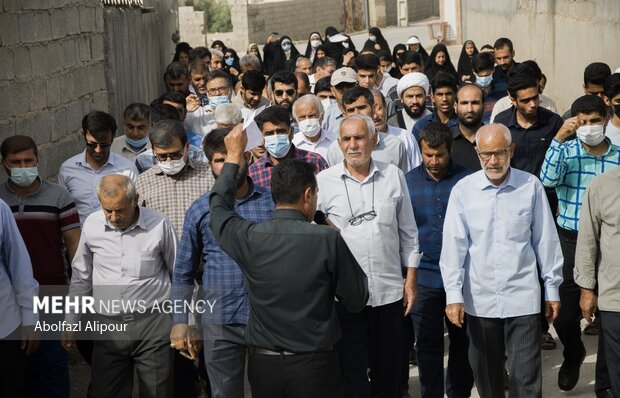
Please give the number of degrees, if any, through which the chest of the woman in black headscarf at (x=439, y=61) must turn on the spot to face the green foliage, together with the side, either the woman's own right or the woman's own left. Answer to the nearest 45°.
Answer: approximately 180°

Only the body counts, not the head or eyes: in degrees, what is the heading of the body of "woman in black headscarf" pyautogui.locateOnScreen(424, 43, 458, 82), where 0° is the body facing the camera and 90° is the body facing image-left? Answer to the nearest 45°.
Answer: approximately 0°

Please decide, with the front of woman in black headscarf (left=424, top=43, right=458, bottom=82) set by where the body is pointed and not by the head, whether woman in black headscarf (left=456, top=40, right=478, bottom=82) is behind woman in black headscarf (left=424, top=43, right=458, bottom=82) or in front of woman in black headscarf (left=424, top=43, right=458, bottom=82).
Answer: behind
